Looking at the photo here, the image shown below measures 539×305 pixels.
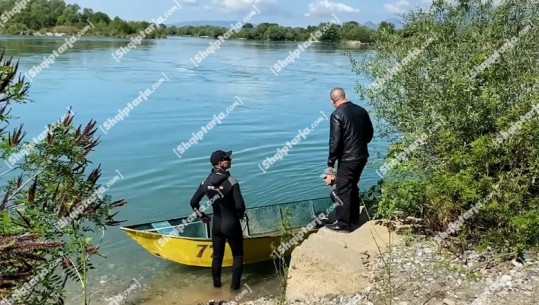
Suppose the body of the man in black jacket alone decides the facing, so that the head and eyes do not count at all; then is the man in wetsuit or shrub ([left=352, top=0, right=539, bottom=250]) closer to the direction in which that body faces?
the man in wetsuit

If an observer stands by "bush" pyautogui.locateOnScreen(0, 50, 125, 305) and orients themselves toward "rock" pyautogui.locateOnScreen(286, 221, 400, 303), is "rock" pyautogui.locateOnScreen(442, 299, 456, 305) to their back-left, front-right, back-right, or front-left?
front-right

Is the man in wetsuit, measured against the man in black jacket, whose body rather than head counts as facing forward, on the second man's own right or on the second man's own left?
on the second man's own left

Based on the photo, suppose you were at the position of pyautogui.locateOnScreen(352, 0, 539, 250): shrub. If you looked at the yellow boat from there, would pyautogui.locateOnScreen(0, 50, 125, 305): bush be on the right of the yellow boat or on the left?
left

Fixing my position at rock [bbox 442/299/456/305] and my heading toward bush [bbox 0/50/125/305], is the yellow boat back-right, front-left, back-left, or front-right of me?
front-right

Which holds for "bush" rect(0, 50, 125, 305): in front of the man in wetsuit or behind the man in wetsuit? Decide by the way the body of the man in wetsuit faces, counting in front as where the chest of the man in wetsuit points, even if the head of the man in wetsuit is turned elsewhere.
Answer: behind

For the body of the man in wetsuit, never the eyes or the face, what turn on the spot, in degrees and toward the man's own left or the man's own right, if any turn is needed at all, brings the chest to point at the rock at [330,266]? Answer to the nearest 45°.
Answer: approximately 90° to the man's own right

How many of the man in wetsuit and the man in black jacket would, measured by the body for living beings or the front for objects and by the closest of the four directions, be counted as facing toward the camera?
0

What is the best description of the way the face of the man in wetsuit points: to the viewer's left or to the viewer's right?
to the viewer's right

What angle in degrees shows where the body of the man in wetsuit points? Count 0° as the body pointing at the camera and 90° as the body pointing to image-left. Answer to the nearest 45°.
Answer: approximately 225°

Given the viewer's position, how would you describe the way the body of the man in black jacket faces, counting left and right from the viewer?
facing away from the viewer and to the left of the viewer

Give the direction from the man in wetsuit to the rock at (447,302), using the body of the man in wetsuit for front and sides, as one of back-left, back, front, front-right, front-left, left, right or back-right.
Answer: right

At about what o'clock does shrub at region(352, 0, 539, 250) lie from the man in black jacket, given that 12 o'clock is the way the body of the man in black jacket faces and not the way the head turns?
The shrub is roughly at 4 o'clock from the man in black jacket.
